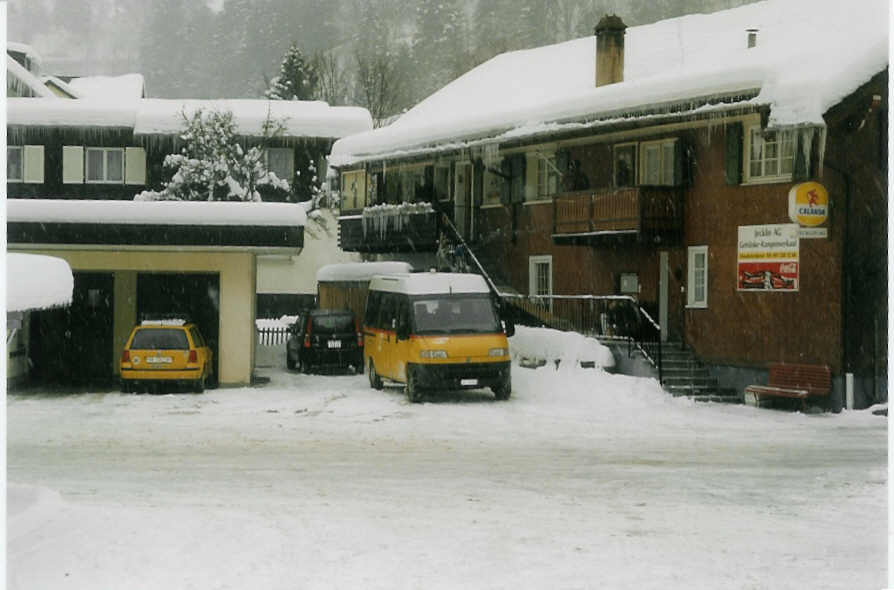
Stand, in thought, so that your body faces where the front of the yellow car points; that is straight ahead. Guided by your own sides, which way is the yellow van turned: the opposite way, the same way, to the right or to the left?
the opposite way

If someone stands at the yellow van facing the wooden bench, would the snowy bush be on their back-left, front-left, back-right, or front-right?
back-left

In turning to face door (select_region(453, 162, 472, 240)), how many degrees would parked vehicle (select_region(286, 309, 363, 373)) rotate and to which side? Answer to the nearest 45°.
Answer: approximately 45° to its right

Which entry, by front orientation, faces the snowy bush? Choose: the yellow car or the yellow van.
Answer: the yellow car

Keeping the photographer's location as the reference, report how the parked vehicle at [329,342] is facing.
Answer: facing away from the viewer

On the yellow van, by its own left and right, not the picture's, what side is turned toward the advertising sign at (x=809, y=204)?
left

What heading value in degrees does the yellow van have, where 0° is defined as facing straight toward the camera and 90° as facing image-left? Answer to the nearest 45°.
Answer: approximately 0°

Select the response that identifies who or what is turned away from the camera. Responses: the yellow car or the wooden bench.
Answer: the yellow car

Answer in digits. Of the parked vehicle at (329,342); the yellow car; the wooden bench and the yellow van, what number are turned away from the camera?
2

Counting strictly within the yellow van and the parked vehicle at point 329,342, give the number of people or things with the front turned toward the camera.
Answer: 1

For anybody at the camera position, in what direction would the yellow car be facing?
facing away from the viewer

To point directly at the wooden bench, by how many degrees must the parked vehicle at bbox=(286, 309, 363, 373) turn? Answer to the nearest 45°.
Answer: approximately 135° to its right

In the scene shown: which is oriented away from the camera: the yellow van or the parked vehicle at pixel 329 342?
the parked vehicle

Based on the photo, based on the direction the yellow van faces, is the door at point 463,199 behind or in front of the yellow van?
behind
